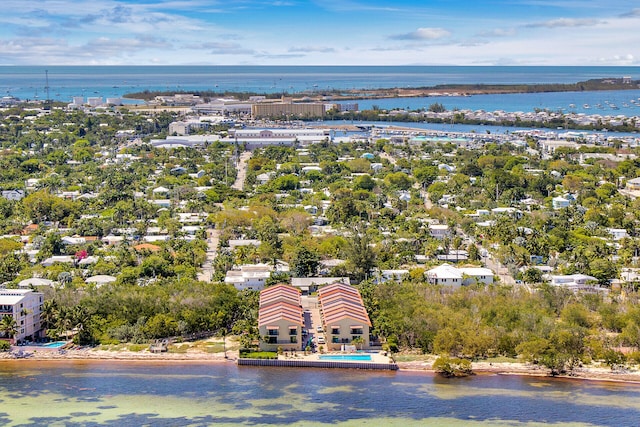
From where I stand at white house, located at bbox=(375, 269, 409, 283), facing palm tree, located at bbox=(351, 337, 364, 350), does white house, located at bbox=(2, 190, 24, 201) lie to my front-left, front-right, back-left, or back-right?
back-right

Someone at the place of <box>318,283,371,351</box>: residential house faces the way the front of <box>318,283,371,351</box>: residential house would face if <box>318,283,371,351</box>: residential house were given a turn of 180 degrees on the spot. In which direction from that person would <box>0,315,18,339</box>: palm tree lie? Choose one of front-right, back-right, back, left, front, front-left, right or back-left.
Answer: left

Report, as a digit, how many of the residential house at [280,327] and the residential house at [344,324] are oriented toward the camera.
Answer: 2

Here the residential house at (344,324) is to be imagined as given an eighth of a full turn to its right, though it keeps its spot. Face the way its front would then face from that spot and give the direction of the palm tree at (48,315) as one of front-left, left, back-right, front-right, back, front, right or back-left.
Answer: front-right

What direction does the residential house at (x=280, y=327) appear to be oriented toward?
toward the camera

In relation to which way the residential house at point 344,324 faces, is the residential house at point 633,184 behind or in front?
behind

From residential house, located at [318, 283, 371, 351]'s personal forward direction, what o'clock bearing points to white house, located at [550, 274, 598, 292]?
The white house is roughly at 8 o'clock from the residential house.

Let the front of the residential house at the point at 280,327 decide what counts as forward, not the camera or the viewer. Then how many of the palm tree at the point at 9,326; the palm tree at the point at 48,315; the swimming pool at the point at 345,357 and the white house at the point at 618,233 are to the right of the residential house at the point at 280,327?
2

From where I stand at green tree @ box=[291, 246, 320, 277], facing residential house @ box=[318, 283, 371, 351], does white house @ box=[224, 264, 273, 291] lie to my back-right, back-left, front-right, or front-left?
front-right

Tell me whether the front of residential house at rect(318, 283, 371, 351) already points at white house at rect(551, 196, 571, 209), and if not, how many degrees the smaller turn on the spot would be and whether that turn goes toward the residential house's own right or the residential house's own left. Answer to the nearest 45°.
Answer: approximately 135° to the residential house's own left

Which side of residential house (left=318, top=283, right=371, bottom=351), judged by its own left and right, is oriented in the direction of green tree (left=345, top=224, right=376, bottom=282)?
back

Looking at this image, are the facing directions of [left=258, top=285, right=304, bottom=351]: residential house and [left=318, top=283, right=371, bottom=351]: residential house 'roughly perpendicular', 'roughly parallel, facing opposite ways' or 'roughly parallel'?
roughly parallel

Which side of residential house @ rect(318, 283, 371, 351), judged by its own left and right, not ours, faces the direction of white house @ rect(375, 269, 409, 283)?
back

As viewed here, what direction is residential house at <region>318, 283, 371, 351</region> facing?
toward the camera

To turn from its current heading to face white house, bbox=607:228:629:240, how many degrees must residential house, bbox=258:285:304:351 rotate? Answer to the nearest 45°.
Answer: approximately 135° to its left
